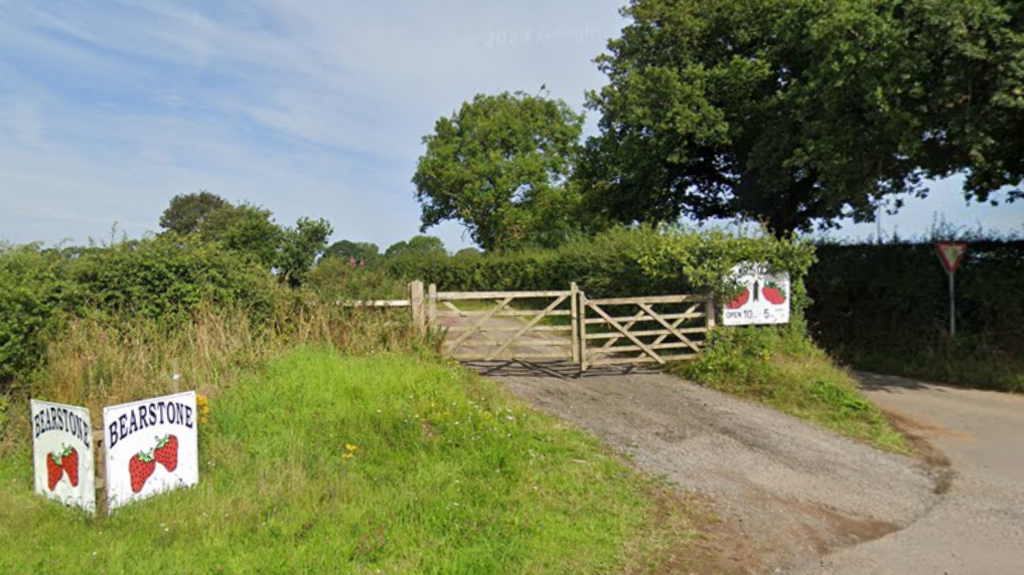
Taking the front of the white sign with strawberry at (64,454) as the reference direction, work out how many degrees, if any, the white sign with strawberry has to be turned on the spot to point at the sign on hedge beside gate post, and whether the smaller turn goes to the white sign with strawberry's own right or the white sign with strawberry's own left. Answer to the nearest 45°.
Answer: approximately 135° to the white sign with strawberry's own left

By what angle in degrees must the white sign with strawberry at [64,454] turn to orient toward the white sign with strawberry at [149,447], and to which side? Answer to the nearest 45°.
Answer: approximately 90° to its left

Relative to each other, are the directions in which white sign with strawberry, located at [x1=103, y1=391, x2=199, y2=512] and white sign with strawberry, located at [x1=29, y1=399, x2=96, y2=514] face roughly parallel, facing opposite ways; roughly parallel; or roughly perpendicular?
roughly perpendicular

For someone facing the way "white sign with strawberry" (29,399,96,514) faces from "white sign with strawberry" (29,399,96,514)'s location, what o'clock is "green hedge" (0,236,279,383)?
The green hedge is roughly at 5 o'clock from the white sign with strawberry.

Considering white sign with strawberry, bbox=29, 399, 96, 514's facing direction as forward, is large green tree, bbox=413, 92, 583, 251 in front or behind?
behind

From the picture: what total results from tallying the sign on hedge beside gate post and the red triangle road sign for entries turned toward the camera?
2

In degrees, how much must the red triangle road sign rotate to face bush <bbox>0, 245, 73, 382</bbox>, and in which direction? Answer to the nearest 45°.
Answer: approximately 45° to its right

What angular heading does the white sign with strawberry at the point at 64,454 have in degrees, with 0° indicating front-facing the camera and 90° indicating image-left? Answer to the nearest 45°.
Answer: approximately 45°

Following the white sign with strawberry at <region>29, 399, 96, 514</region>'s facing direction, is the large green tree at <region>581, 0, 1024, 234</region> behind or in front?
behind

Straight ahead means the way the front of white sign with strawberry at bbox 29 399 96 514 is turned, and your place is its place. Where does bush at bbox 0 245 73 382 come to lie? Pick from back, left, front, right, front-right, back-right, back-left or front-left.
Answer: back-right

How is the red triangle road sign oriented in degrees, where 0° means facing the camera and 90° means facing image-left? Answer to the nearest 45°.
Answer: approximately 0°

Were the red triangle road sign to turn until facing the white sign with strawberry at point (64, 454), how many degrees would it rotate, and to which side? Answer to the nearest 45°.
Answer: approximately 45° to its right

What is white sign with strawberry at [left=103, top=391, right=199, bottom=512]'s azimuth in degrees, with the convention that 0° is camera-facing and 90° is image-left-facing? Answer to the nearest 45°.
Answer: approximately 315°
